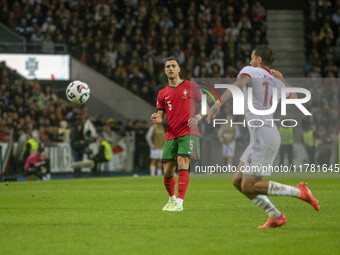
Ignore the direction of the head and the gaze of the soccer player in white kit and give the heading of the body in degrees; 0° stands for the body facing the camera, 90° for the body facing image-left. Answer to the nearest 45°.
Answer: approximately 135°

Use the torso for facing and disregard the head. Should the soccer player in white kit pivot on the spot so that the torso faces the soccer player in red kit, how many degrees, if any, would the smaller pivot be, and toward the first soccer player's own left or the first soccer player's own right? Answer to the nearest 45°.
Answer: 0° — they already face them

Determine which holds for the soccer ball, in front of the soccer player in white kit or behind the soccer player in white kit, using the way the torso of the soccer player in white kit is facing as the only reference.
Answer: in front
